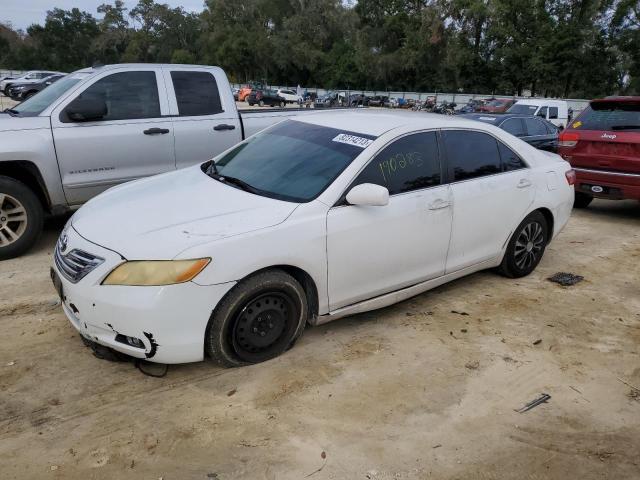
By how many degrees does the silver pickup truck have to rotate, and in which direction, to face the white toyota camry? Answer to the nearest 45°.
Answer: approximately 90° to its left

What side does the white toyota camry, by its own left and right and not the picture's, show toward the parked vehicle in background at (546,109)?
back

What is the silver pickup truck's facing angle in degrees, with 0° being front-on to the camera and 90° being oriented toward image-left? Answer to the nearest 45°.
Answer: approximately 45°

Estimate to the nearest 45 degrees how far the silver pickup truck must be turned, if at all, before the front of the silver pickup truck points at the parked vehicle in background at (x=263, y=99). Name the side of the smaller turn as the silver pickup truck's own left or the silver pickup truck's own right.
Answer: approximately 135° to the silver pickup truck's own right

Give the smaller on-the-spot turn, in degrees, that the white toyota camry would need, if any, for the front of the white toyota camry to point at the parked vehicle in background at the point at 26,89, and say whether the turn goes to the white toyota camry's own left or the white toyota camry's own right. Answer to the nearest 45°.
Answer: approximately 90° to the white toyota camry's own right

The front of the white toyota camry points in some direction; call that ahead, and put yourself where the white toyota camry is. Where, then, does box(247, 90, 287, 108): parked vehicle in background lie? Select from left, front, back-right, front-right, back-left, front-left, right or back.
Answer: back-right

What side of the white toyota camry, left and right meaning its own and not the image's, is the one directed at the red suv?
back

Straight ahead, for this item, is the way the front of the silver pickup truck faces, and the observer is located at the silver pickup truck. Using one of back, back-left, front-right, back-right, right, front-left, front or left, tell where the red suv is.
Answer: back-left
